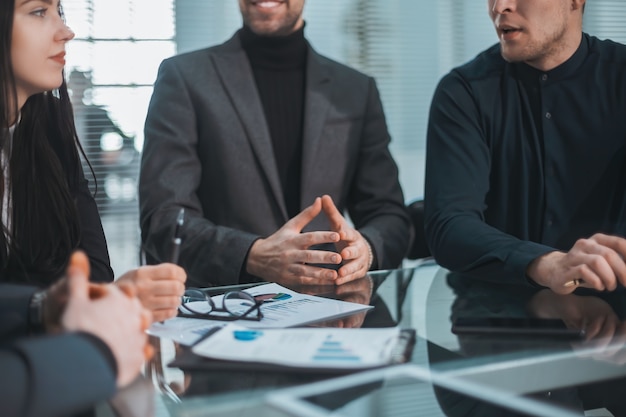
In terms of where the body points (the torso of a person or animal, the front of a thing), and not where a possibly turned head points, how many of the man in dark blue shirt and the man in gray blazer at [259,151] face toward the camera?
2

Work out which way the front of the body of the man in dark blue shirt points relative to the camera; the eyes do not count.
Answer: toward the camera

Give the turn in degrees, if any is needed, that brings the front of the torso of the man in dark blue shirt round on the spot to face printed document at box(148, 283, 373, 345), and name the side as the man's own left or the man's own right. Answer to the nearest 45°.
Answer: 0° — they already face it

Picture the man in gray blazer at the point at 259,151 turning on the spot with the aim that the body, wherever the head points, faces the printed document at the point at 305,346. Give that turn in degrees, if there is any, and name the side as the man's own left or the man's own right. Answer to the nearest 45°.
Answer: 0° — they already face it

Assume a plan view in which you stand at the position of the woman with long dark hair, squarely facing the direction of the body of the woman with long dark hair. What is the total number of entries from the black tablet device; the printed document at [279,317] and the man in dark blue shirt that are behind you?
0

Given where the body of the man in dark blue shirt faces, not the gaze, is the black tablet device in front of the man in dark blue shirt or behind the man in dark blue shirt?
in front

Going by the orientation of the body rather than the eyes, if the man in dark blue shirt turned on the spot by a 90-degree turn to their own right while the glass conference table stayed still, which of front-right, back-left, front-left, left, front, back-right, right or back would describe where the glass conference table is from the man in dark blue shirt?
left

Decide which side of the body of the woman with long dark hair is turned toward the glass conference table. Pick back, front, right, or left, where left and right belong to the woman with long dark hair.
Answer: front

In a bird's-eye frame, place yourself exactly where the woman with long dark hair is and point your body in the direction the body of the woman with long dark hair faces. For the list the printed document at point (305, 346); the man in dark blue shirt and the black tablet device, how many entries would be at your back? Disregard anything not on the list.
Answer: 0

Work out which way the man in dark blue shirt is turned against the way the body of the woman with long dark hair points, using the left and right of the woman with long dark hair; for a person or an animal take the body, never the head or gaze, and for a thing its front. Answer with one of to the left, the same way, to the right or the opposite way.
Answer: to the right

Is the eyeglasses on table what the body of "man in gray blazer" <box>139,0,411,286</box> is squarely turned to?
yes

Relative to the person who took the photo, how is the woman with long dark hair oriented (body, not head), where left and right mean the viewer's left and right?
facing the viewer and to the right of the viewer

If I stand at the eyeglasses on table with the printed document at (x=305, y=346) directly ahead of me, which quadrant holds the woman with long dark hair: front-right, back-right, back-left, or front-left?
back-right

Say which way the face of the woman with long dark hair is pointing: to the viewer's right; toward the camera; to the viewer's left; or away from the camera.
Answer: to the viewer's right

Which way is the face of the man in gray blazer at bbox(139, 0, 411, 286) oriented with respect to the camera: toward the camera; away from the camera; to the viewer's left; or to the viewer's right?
toward the camera
